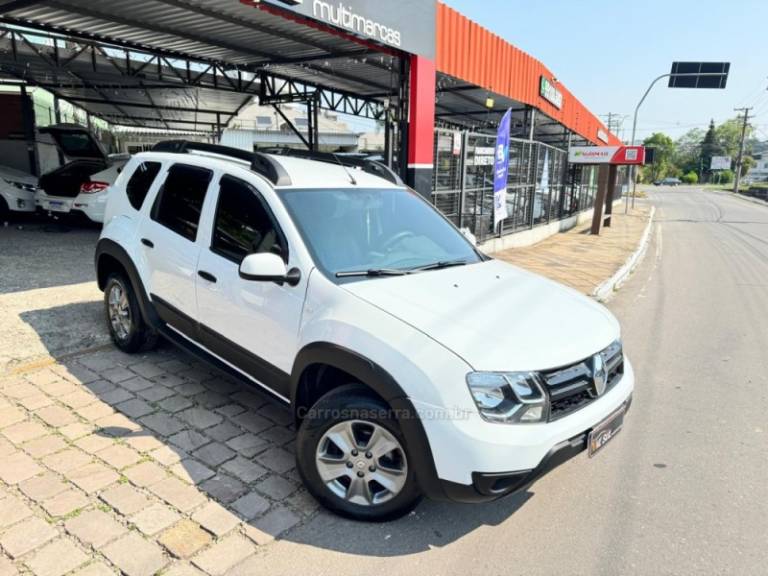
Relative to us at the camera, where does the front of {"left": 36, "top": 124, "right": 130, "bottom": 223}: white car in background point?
facing away from the viewer and to the right of the viewer

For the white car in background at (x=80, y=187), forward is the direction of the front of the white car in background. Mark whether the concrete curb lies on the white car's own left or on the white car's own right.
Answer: on the white car's own right

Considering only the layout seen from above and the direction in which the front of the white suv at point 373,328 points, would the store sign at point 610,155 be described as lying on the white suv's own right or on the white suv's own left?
on the white suv's own left

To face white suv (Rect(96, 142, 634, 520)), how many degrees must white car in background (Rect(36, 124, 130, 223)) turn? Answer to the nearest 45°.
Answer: approximately 135° to its right

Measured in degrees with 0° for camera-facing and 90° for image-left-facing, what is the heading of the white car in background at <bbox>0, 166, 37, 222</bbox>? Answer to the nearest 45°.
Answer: approximately 315°

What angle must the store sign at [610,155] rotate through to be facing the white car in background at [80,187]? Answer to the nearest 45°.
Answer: approximately 45° to its right

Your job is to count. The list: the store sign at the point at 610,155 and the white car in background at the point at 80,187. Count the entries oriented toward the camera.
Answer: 1

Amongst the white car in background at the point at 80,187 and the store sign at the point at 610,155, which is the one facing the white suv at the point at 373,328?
the store sign
